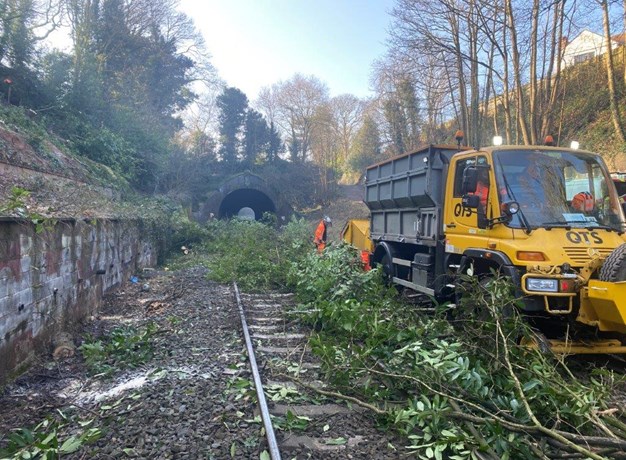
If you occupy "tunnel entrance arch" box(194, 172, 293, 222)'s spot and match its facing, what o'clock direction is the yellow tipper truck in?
The yellow tipper truck is roughly at 12 o'clock from the tunnel entrance arch.

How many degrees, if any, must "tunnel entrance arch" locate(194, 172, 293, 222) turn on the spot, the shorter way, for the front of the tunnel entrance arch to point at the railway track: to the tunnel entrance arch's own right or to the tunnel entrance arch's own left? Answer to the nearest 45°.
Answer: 0° — it already faces it

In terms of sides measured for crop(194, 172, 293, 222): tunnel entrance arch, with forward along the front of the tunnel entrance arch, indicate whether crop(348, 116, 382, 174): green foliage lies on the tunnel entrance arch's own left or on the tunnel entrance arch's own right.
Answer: on the tunnel entrance arch's own left

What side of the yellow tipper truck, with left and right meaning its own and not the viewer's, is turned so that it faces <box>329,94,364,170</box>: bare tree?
back

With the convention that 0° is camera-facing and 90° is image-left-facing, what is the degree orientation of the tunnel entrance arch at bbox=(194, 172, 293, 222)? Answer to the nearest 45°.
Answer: approximately 0°

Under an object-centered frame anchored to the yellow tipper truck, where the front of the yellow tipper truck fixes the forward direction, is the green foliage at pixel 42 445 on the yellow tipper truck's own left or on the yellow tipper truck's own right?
on the yellow tipper truck's own right

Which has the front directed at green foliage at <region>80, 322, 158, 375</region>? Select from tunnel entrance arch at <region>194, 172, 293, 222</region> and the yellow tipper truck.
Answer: the tunnel entrance arch
